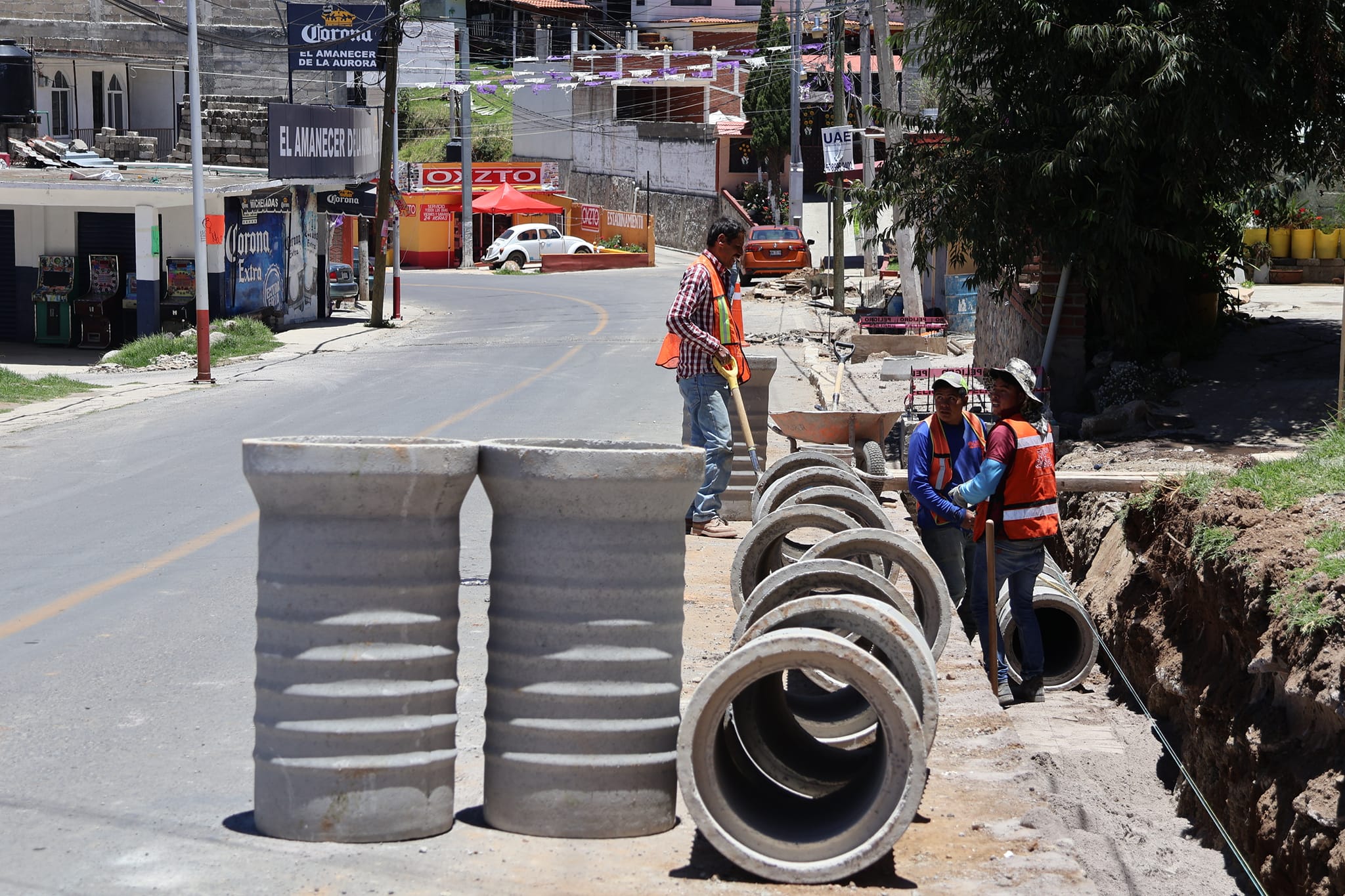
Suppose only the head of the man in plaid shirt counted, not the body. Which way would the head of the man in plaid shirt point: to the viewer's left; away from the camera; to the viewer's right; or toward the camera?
to the viewer's right

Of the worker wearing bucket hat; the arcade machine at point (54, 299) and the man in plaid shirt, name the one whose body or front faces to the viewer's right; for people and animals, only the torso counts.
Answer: the man in plaid shirt

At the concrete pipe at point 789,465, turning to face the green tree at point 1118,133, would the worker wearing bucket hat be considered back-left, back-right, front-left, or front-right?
back-right

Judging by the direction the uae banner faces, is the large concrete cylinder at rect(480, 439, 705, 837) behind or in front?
in front

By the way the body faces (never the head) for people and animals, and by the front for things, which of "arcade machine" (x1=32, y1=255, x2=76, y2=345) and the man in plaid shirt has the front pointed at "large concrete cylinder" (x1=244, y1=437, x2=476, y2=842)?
the arcade machine

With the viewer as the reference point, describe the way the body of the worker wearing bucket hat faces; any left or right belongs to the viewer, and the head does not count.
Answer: facing away from the viewer and to the left of the viewer
